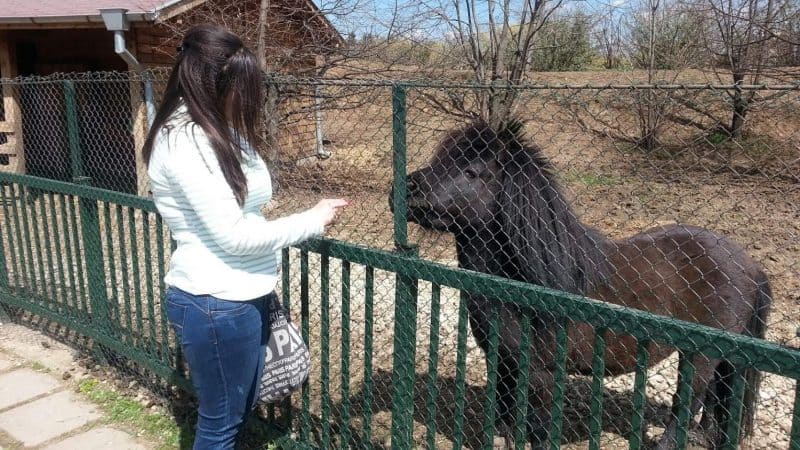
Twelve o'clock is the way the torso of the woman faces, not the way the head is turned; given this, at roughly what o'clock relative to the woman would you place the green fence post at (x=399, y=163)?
The green fence post is roughly at 11 o'clock from the woman.

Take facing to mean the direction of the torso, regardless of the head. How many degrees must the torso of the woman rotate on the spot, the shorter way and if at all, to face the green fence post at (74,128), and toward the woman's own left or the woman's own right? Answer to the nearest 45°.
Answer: approximately 90° to the woman's own left

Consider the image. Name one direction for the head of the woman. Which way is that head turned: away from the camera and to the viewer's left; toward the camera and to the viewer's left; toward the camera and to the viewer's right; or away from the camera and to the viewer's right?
away from the camera and to the viewer's right

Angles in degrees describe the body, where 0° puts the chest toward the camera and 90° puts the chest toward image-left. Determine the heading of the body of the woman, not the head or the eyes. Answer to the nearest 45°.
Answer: approximately 270°

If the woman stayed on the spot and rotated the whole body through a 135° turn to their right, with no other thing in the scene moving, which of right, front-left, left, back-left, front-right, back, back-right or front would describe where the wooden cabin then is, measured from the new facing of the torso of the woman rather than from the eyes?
back-right
